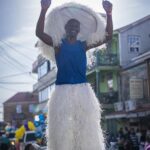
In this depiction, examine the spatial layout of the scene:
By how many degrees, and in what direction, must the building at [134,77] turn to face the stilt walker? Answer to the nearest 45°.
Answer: approximately 45° to its left

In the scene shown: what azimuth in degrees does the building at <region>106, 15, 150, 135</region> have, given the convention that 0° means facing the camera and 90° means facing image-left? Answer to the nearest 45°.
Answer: approximately 45°

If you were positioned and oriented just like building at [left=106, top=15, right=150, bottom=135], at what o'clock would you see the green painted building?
The green painted building is roughly at 3 o'clock from the building.

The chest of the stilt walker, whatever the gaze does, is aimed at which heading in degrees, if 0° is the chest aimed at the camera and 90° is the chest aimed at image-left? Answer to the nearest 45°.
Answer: approximately 0°

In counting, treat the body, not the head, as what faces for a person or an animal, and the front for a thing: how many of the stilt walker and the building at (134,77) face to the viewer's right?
0

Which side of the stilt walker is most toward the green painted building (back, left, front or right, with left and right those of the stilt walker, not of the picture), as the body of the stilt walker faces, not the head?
back
